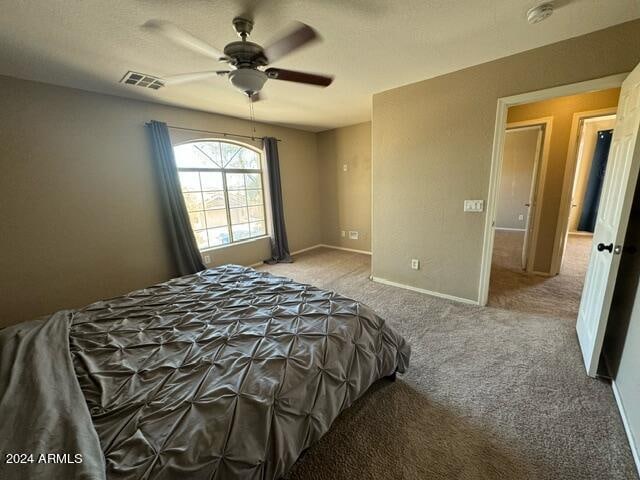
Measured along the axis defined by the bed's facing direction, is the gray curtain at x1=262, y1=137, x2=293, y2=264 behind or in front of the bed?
in front

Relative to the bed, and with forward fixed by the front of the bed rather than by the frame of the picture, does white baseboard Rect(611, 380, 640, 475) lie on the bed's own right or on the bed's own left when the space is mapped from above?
on the bed's own right

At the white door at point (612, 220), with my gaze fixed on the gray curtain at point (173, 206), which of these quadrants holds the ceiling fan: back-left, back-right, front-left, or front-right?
front-left

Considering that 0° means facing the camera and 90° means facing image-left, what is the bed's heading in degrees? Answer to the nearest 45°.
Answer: approximately 225°

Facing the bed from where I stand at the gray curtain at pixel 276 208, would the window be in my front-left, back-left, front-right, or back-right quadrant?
front-right
